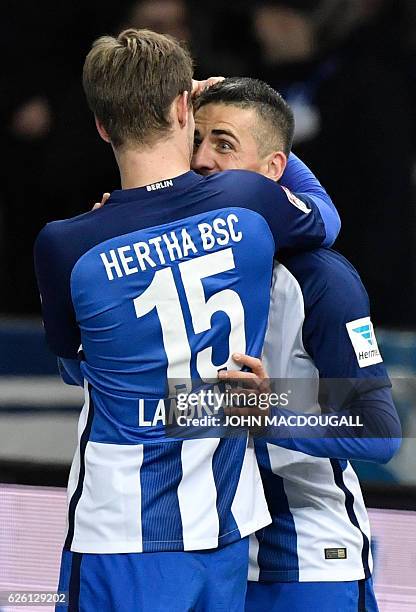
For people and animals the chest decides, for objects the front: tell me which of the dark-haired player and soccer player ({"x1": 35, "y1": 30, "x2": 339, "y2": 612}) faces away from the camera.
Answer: the soccer player

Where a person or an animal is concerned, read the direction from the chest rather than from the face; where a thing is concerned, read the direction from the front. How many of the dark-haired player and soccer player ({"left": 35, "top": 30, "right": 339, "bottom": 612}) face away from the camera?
1

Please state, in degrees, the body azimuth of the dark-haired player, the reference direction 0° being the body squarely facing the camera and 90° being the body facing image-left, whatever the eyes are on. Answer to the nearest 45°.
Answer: approximately 45°

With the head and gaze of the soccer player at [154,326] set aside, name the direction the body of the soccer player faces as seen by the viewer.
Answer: away from the camera

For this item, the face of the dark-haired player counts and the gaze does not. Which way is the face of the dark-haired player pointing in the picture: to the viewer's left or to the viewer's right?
to the viewer's left
